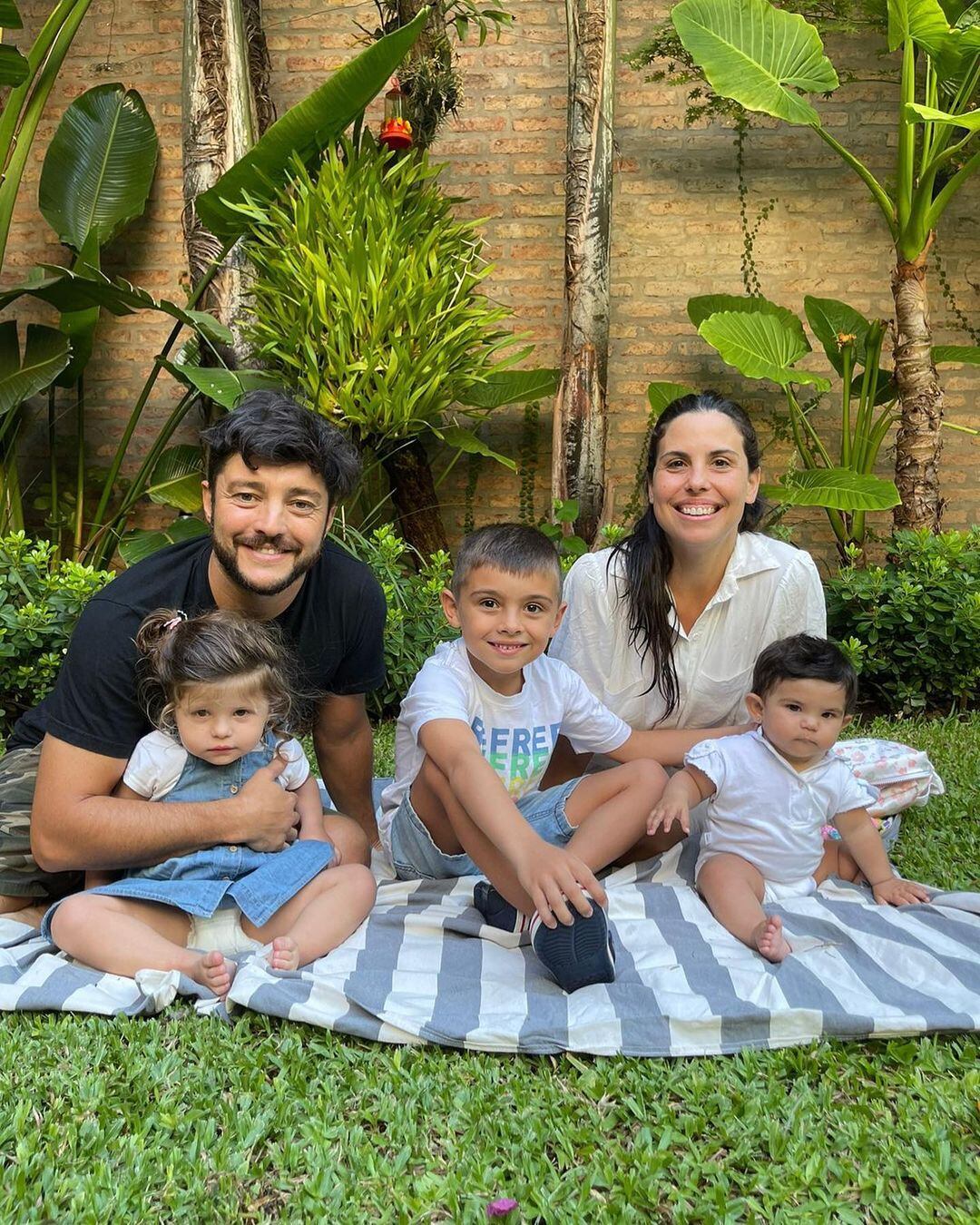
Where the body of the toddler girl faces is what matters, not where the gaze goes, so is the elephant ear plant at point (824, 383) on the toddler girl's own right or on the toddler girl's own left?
on the toddler girl's own left

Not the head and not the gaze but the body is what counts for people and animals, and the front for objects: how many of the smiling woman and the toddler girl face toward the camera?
2

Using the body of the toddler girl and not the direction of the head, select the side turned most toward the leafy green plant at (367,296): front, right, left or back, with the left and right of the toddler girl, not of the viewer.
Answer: back

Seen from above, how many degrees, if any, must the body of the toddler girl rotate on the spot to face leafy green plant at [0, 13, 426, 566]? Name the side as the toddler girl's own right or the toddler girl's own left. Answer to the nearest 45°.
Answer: approximately 180°

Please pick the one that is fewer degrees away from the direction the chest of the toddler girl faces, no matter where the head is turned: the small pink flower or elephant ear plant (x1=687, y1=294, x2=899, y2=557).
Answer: the small pink flower

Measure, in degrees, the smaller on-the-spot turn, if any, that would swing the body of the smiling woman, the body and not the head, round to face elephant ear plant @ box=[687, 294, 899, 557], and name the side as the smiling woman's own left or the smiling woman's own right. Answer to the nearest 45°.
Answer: approximately 180°

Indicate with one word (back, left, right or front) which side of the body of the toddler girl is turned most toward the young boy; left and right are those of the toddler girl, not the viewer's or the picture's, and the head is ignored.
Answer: left

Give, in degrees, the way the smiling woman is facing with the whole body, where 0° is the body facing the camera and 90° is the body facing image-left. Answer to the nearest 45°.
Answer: approximately 0°

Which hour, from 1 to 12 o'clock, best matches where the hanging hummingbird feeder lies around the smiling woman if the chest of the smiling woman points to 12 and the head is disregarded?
The hanging hummingbird feeder is roughly at 5 o'clock from the smiling woman.

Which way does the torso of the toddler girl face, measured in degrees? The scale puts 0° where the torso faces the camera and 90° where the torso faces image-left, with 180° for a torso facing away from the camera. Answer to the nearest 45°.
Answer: approximately 0°

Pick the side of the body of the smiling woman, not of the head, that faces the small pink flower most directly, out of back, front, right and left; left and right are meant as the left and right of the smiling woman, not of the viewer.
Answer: front

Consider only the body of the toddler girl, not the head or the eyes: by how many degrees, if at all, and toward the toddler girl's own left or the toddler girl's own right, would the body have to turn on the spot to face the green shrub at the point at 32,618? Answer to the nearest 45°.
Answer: approximately 180°

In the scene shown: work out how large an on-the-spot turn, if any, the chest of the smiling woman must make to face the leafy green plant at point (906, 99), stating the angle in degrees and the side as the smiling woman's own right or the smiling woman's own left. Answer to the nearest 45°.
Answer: approximately 180°

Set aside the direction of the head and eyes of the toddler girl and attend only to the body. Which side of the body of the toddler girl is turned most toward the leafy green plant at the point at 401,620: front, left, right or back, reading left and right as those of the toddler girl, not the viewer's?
back

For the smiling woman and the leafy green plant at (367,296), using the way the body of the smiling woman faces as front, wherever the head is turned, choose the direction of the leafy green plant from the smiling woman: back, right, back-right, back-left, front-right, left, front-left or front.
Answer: back-right
